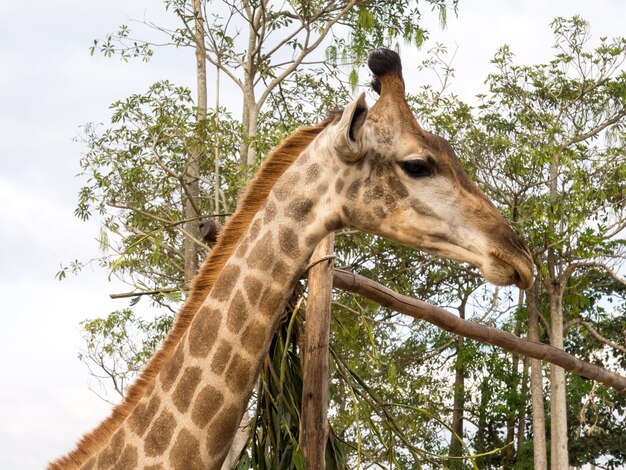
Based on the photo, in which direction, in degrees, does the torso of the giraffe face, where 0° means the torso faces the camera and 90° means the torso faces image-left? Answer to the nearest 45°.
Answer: approximately 270°

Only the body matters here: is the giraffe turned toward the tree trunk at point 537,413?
no
